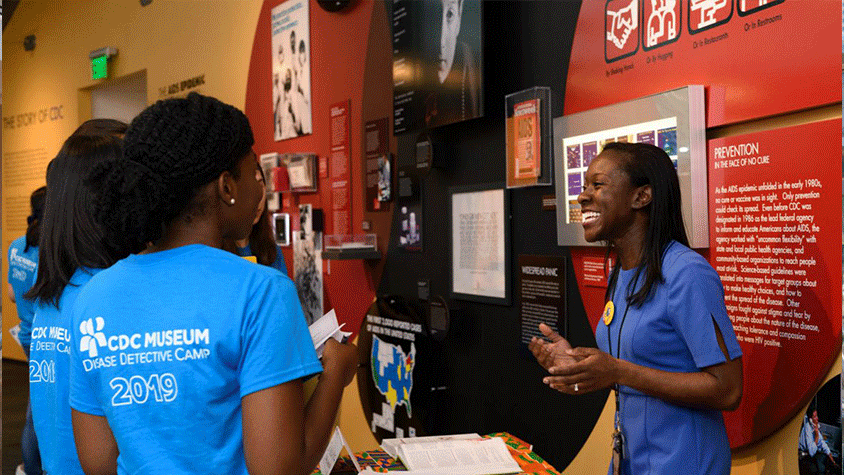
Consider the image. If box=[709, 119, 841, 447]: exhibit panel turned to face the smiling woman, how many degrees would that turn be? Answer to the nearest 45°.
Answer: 0° — it already faces them

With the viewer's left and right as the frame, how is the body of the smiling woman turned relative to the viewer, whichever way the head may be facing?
facing to the left of the viewer

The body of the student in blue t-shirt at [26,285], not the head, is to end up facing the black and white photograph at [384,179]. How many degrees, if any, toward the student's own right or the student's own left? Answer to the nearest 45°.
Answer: approximately 45° to the student's own right

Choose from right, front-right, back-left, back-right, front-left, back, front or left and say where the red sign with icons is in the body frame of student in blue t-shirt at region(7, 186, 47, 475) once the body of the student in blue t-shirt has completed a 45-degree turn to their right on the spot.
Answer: front-right

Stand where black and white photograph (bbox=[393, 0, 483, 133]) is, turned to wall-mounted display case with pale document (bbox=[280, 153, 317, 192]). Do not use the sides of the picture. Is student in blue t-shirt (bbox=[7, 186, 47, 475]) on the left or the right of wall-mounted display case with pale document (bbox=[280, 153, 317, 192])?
left

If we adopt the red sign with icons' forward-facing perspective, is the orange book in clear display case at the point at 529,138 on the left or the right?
on its right

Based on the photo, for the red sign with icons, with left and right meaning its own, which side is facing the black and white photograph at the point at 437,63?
right

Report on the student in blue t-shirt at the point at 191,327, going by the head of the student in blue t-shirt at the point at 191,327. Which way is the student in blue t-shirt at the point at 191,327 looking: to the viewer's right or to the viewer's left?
to the viewer's right

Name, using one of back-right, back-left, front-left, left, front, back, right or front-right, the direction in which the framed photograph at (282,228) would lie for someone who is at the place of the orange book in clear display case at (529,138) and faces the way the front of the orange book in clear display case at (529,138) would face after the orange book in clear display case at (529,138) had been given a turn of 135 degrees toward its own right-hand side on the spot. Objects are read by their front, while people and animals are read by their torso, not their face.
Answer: front-left

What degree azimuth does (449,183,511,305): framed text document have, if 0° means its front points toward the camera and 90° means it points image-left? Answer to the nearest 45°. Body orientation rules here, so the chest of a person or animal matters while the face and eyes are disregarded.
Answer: approximately 45°

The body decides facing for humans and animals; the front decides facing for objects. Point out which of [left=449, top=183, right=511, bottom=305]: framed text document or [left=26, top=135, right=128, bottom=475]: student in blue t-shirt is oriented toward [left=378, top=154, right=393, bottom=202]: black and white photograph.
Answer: the student in blue t-shirt

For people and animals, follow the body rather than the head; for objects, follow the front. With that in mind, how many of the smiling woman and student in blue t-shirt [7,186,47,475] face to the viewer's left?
1

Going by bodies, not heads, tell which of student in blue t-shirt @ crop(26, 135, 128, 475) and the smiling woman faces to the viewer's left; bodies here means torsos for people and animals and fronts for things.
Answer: the smiling woman

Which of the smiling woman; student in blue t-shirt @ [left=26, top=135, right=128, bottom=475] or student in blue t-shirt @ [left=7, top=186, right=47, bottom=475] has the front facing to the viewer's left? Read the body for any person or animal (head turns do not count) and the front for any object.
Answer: the smiling woman
